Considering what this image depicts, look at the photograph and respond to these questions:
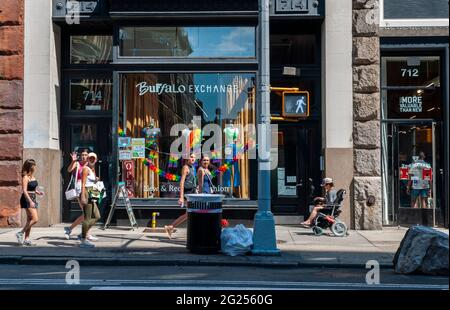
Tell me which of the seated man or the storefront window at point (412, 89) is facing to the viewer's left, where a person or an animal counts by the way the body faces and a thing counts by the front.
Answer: the seated man

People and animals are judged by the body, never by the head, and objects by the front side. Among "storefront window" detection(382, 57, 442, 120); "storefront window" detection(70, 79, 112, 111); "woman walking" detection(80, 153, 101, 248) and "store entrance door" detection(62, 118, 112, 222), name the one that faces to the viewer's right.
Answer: the woman walking

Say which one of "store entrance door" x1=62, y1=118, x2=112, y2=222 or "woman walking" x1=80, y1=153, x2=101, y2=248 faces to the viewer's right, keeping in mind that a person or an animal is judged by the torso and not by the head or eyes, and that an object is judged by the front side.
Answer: the woman walking

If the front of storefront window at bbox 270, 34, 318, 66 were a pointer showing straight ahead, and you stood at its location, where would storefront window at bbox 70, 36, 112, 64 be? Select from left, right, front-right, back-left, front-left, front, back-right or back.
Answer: right

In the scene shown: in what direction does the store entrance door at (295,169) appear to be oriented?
toward the camera

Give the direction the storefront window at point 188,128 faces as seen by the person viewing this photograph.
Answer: facing the viewer

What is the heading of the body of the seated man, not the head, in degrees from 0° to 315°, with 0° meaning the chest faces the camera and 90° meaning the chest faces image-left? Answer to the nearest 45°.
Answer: approximately 90°

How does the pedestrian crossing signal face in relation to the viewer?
toward the camera

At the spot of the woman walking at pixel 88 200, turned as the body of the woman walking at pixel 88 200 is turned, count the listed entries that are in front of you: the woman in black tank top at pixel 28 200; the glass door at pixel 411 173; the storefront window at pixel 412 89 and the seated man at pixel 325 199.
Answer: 3

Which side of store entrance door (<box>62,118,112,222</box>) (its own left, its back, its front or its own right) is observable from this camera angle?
front
